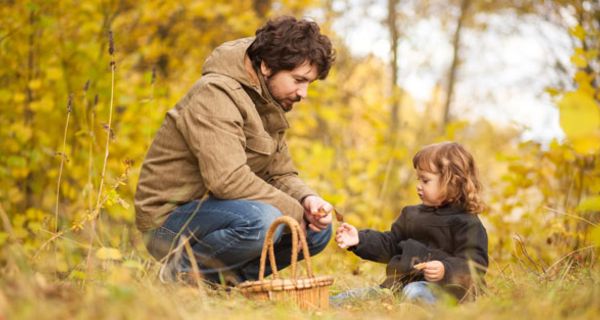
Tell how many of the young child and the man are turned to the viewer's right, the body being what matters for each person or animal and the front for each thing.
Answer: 1

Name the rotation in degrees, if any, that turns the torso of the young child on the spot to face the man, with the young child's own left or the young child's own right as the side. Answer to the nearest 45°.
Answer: approximately 45° to the young child's own right

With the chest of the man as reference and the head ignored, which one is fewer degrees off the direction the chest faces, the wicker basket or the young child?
the young child

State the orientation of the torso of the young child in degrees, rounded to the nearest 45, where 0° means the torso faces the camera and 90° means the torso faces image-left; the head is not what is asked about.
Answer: approximately 45°

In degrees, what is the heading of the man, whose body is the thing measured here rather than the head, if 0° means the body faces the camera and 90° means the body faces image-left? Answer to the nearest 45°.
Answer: approximately 270°

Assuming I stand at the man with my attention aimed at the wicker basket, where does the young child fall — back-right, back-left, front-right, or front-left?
front-left

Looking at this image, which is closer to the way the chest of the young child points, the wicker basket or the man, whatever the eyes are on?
the wicker basket

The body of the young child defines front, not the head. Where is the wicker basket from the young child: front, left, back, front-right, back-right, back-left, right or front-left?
front

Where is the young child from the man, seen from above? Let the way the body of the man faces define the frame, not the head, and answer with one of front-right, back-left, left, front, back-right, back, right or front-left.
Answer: front

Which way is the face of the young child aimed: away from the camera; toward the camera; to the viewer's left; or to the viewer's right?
to the viewer's left
